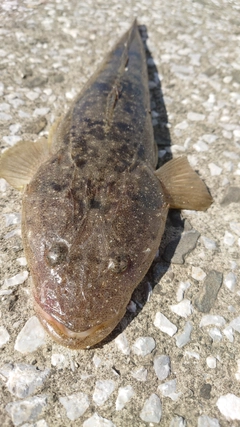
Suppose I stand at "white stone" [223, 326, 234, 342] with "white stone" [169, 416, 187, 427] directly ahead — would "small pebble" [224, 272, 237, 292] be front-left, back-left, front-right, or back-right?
back-right

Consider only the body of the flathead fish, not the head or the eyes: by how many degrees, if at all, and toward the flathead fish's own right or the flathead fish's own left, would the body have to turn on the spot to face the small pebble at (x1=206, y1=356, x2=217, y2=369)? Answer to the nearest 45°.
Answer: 0° — it already faces it

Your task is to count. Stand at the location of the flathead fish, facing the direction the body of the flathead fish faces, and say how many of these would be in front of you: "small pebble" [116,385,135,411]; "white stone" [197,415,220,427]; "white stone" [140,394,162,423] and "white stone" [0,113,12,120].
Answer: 3

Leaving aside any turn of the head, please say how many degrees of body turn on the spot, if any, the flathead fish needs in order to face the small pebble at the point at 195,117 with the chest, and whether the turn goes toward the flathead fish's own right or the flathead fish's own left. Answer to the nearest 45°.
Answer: approximately 135° to the flathead fish's own left

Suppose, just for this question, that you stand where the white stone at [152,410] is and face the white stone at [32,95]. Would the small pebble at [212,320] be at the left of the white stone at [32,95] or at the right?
right

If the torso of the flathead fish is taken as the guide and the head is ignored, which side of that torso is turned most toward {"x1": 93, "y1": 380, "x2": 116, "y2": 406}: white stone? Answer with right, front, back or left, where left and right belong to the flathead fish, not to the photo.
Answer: front

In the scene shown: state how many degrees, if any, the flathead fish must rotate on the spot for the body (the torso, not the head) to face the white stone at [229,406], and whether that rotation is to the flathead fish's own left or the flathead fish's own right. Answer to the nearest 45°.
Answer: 0° — it already faces it

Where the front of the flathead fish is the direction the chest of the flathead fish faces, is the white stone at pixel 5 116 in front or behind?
behind

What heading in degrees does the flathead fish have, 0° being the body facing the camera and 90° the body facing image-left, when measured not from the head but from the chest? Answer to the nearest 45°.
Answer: approximately 0°
